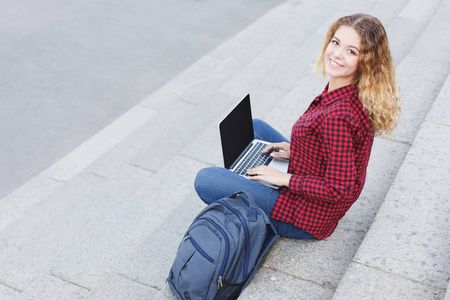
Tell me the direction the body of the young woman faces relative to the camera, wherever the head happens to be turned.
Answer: to the viewer's left

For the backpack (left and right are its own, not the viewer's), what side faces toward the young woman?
back

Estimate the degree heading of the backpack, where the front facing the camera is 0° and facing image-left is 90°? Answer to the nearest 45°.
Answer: approximately 45°

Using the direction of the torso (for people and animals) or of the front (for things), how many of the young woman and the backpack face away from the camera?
0

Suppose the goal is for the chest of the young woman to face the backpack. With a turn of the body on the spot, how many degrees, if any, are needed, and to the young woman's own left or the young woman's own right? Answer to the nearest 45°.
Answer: approximately 45° to the young woman's own left
